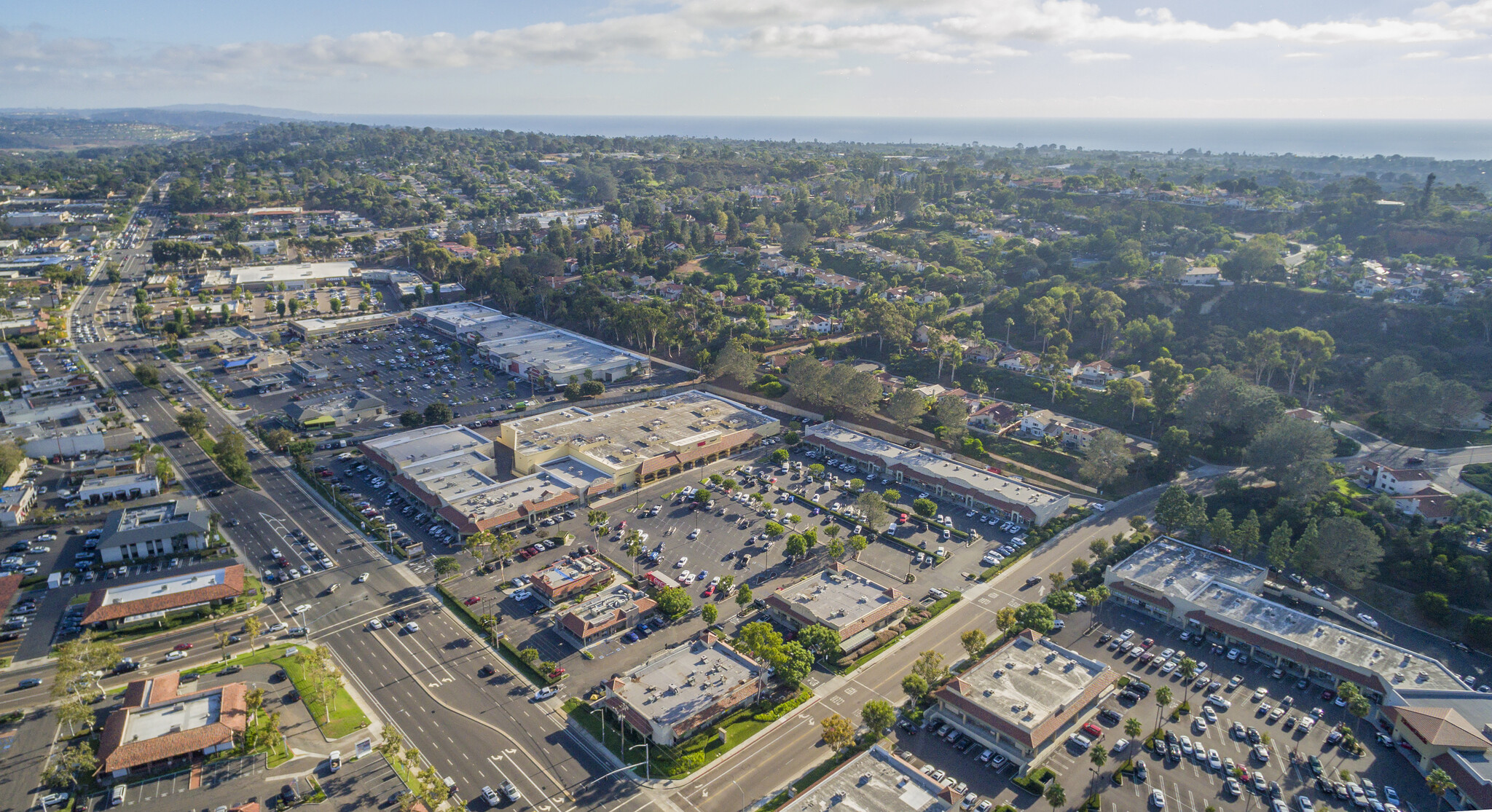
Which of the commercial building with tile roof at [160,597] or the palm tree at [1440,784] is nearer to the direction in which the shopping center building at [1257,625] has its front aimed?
the commercial building with tile roof

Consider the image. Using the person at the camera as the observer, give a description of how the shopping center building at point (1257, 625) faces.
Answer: facing the viewer and to the left of the viewer

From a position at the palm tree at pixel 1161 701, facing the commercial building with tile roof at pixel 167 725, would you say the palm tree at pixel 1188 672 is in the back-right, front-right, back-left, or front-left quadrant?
back-right

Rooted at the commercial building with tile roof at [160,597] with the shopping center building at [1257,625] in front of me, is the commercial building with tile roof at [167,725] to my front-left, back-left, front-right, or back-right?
front-right

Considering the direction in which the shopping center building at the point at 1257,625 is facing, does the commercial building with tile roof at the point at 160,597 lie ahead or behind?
ahead

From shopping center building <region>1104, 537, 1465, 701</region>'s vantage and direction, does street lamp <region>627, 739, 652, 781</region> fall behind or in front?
in front

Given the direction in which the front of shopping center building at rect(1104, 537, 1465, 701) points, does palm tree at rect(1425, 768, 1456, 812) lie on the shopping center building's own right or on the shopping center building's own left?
on the shopping center building's own left

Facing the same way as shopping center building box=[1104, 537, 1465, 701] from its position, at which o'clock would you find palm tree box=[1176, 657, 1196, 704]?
The palm tree is roughly at 11 o'clock from the shopping center building.

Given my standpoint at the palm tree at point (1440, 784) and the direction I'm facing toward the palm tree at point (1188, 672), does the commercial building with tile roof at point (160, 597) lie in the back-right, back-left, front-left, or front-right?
front-left
